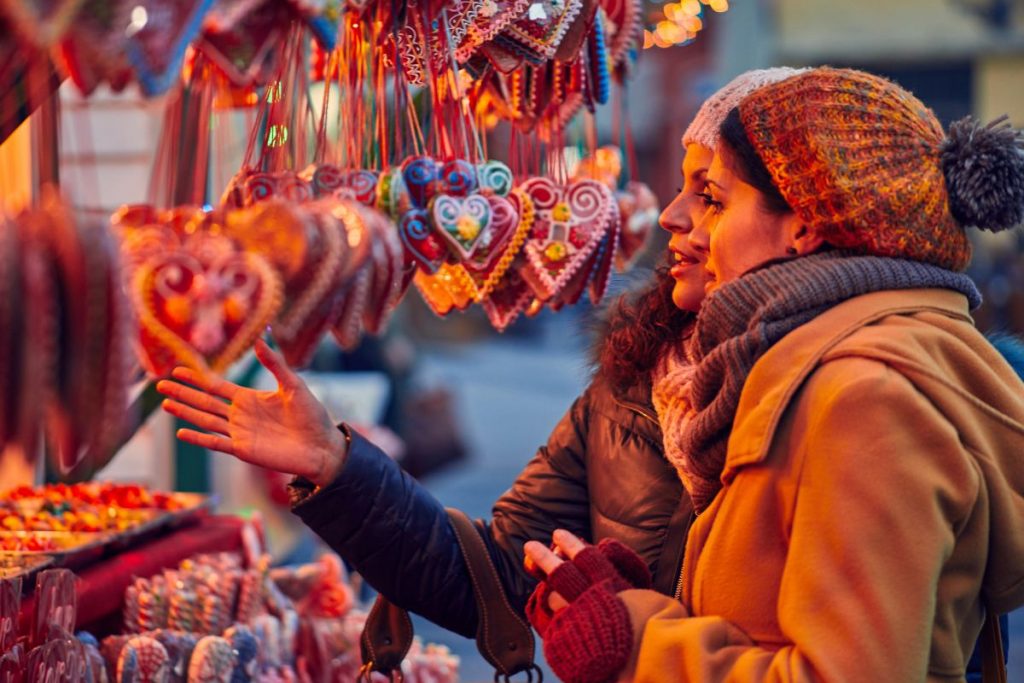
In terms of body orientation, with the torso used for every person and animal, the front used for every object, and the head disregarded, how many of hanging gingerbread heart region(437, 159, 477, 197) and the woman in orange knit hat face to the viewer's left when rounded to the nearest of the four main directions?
1

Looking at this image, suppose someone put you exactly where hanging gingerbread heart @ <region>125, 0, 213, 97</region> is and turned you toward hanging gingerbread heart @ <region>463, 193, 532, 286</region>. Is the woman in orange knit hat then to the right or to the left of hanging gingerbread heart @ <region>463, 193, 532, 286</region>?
right

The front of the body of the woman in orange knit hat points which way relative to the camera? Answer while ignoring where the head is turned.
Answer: to the viewer's left

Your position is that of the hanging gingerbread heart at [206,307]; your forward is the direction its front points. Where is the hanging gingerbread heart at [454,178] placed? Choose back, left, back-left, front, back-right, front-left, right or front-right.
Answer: back-left

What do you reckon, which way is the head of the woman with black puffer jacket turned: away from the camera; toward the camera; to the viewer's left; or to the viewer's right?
to the viewer's left

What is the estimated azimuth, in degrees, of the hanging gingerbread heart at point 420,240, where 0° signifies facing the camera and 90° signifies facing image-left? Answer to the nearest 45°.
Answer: approximately 0°

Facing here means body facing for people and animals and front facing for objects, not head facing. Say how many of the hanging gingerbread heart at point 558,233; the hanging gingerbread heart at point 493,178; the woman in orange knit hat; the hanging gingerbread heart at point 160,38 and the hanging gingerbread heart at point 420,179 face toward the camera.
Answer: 4

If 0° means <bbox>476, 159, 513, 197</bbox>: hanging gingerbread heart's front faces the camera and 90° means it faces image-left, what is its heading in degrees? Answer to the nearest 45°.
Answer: approximately 0°

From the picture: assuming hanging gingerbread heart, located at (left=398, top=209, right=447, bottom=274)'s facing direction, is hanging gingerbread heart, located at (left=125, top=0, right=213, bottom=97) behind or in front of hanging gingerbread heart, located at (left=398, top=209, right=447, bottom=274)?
in front
